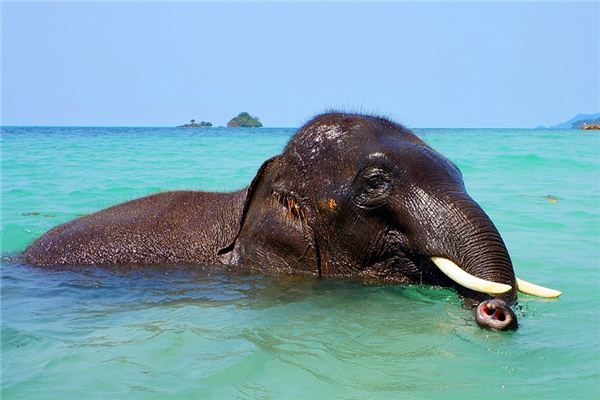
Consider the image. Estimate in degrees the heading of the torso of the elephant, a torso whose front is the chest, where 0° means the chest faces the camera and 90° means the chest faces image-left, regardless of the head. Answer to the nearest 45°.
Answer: approximately 270°
